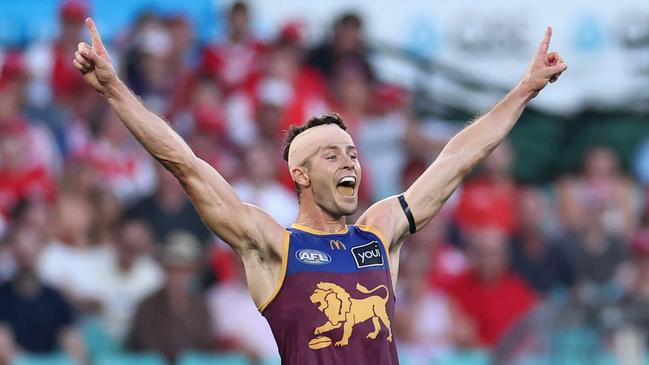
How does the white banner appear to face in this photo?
toward the camera

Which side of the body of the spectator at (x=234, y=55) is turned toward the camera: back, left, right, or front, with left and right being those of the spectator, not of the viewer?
front

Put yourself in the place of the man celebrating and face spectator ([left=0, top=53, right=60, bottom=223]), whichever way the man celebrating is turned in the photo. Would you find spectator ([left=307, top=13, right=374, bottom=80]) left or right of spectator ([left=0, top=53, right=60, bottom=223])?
right

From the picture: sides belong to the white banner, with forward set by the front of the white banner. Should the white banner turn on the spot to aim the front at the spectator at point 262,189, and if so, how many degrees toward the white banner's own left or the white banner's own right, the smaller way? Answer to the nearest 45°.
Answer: approximately 45° to the white banner's own right

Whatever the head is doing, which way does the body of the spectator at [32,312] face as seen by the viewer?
toward the camera

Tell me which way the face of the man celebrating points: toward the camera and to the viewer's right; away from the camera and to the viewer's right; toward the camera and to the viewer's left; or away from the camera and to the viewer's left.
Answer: toward the camera and to the viewer's right

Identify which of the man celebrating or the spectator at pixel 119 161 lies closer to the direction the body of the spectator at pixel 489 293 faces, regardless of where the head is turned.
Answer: the man celebrating

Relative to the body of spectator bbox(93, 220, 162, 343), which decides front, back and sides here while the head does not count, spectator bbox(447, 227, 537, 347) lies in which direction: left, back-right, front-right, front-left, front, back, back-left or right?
left
